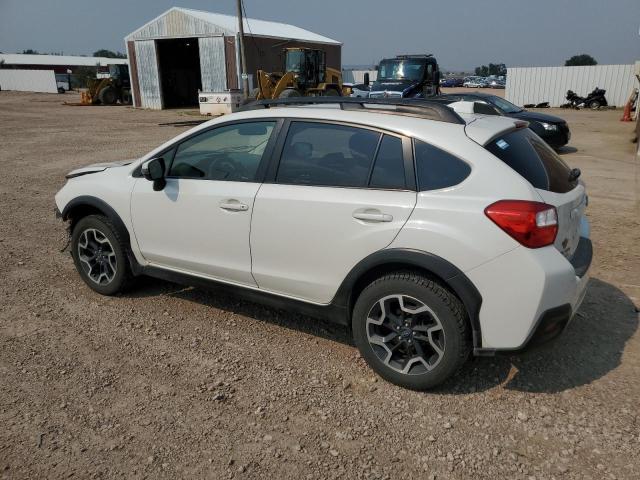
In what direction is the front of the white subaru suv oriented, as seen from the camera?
facing away from the viewer and to the left of the viewer

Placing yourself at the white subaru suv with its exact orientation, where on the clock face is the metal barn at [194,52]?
The metal barn is roughly at 1 o'clock from the white subaru suv.

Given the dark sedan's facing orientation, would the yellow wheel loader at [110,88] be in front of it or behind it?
behind

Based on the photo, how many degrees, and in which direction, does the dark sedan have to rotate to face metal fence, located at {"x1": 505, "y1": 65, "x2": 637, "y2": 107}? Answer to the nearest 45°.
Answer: approximately 135° to its left

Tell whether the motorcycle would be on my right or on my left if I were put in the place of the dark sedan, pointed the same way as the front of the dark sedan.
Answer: on my left

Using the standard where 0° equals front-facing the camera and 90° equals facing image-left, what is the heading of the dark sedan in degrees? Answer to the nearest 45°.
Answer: approximately 315°

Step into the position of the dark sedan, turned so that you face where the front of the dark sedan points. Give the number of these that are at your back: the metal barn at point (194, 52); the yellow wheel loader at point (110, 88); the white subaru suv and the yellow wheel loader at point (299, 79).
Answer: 3

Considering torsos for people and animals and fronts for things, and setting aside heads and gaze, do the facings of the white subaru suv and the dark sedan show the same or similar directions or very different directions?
very different directions

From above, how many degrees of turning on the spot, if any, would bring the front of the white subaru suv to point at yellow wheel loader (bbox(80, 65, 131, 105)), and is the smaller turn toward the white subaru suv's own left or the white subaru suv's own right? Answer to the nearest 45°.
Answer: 0° — it already faces it

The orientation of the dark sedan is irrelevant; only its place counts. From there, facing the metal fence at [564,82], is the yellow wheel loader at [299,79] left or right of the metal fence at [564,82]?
left

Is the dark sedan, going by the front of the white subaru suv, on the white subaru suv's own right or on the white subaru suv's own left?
on the white subaru suv's own right

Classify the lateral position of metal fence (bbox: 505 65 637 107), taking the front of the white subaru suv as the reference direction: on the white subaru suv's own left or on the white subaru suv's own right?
on the white subaru suv's own right

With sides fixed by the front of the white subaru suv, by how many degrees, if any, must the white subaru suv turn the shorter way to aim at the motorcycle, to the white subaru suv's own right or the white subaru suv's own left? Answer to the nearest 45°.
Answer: approximately 90° to the white subaru suv's own right
